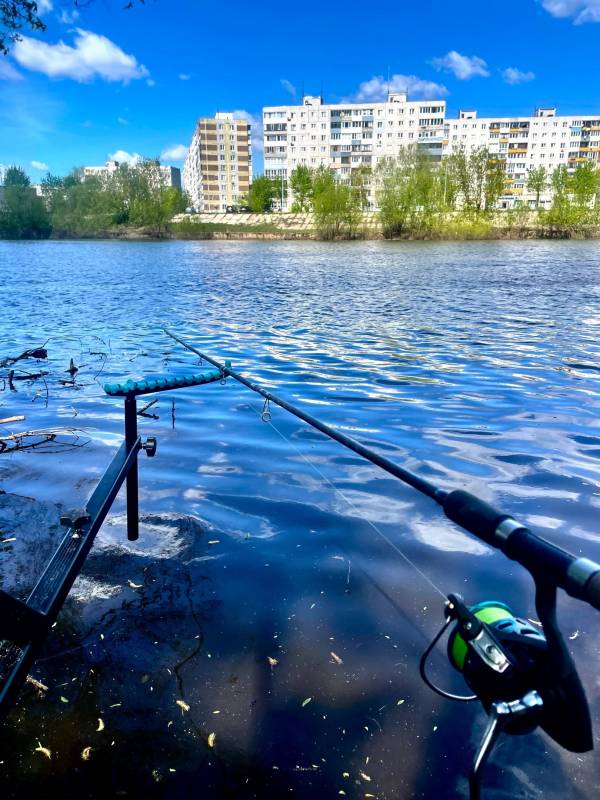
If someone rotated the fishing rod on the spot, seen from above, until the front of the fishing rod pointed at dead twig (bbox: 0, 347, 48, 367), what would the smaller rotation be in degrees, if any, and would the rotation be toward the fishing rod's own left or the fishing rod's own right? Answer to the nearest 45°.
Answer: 0° — it already faces it

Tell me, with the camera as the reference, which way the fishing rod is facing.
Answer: facing away from the viewer and to the left of the viewer
